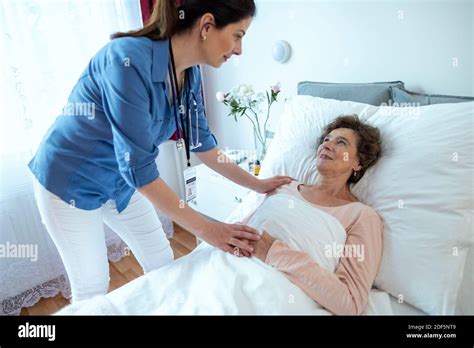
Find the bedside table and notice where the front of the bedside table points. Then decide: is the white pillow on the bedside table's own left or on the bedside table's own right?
on the bedside table's own left

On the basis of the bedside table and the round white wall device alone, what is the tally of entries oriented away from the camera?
0

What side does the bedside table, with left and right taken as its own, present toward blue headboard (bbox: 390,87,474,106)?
left

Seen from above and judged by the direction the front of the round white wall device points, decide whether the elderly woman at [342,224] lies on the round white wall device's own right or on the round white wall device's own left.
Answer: on the round white wall device's own left

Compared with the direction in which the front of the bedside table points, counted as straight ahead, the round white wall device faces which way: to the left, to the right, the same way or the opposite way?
the same way

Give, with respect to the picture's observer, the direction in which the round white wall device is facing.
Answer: facing the viewer and to the left of the viewer

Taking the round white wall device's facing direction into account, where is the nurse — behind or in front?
in front

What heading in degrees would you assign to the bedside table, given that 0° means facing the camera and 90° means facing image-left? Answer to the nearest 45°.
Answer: approximately 45°

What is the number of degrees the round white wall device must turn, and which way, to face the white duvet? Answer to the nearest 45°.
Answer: approximately 45° to its left
